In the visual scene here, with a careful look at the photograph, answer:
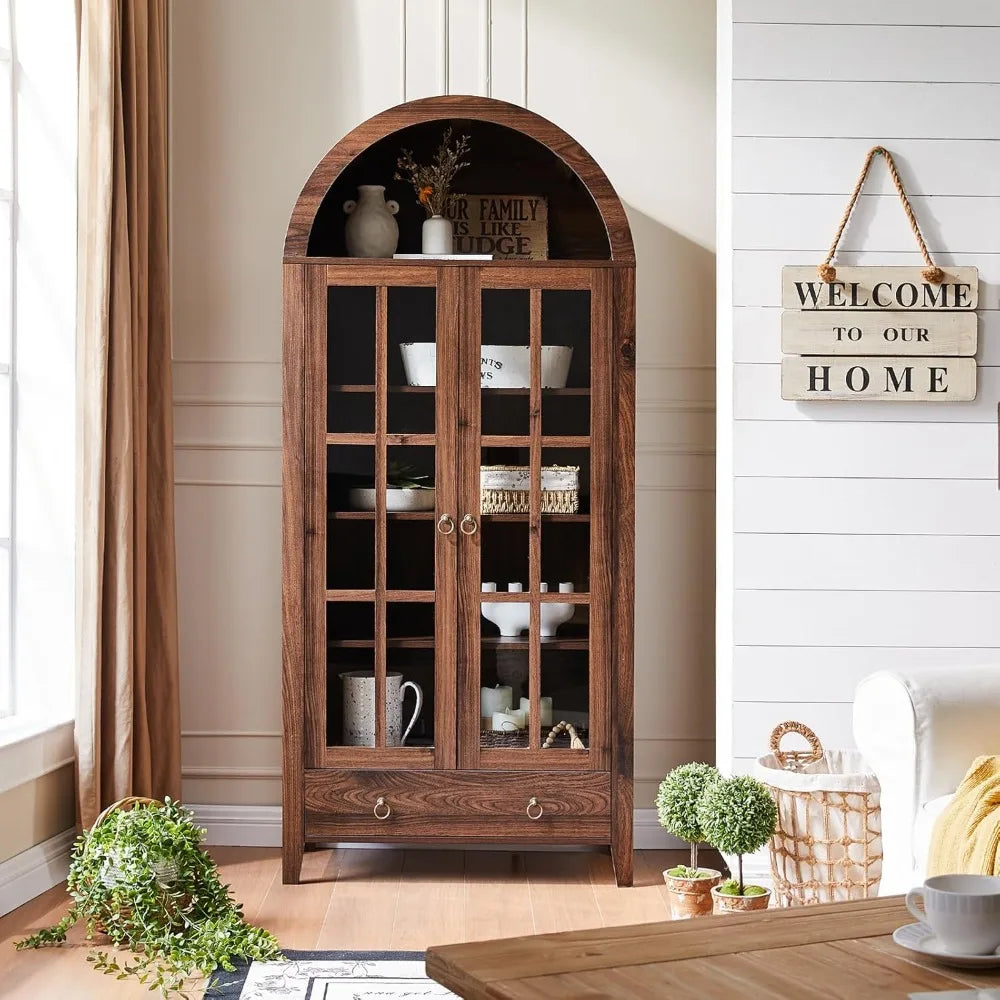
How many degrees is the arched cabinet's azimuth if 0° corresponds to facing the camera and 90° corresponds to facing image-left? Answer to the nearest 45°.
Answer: approximately 0°

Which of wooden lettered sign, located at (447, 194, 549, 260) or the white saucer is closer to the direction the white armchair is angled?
the white saucer

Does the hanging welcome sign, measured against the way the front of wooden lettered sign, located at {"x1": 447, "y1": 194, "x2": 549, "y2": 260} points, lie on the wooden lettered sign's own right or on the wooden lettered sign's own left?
on the wooden lettered sign's own left

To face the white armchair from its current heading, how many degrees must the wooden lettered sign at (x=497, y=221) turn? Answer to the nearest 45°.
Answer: approximately 45° to its left

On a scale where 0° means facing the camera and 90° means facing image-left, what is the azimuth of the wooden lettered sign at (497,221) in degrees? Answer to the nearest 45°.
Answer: approximately 0°
